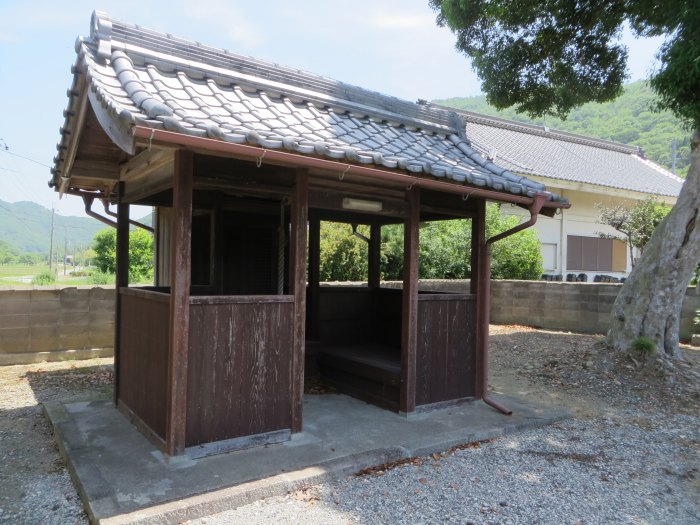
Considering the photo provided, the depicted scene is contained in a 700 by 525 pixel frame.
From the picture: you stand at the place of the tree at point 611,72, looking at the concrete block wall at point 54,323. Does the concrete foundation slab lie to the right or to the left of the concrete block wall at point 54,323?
left

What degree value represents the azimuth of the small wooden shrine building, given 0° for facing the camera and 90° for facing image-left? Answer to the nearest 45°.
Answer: approximately 315°

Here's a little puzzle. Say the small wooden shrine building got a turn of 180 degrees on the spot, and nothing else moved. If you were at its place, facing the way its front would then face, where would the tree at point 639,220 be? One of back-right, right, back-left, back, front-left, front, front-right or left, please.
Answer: right

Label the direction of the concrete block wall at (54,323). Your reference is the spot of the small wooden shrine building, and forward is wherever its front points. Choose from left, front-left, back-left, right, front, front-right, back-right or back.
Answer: back

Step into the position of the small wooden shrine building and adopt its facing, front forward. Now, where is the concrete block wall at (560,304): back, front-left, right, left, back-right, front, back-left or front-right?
left

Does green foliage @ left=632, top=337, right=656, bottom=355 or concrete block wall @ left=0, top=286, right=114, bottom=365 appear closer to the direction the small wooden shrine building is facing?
the green foliage

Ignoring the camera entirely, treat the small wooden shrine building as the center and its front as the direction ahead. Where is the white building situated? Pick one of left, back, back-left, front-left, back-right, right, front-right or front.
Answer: left
